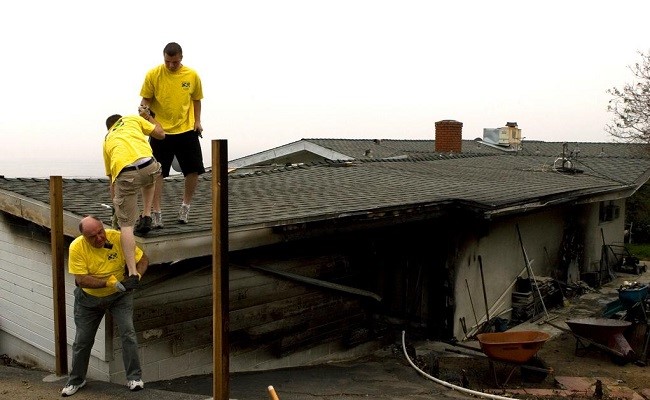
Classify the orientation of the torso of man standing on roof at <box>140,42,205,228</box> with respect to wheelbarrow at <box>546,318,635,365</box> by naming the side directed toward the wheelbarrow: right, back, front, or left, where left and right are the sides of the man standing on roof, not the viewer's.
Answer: left

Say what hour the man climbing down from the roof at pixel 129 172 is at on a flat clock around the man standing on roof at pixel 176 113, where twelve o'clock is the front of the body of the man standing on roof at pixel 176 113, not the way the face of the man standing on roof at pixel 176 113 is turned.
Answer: the man climbing down from the roof at pixel 129 172 is roughly at 1 o'clock from the man standing on roof at pixel 176 113.

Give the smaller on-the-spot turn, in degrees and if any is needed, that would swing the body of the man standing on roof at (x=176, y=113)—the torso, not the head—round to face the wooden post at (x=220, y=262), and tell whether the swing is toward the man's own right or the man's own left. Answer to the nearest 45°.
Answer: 0° — they already face it

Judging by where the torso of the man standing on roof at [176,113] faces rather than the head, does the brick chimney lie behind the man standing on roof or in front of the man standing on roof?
behind

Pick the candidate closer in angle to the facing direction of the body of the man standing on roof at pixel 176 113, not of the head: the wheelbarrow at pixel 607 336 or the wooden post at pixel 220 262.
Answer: the wooden post

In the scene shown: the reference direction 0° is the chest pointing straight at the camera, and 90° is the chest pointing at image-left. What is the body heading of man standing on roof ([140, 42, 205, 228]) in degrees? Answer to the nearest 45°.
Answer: approximately 0°
